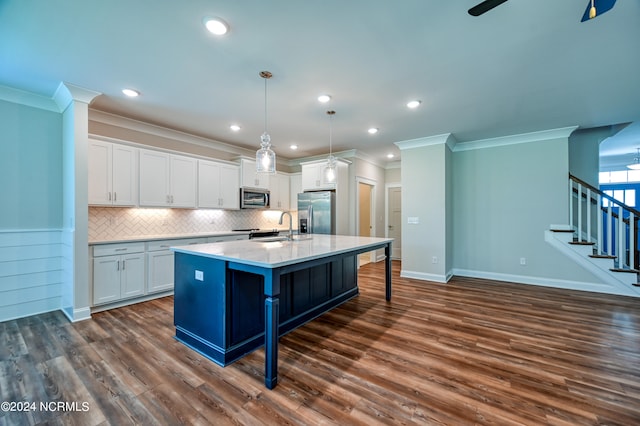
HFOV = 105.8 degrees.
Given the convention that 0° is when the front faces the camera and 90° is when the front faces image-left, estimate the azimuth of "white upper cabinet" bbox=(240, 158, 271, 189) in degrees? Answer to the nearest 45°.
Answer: approximately 315°

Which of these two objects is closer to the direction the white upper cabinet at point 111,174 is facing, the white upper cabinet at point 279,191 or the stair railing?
the stair railing

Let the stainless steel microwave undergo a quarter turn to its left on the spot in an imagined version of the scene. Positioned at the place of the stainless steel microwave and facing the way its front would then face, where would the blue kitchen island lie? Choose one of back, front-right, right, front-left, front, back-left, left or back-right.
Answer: back-right

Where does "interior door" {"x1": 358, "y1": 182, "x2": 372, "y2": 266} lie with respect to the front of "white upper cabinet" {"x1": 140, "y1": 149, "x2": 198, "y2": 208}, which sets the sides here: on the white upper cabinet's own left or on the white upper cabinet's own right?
on the white upper cabinet's own left

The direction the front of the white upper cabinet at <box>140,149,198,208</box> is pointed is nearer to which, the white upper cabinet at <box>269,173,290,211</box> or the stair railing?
the stair railing

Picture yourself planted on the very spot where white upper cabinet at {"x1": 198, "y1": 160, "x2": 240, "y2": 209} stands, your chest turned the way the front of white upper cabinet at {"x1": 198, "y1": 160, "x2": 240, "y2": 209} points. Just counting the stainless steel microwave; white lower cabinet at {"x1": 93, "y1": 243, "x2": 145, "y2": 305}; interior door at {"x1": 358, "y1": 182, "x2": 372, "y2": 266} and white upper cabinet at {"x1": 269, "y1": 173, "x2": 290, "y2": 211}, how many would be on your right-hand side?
1

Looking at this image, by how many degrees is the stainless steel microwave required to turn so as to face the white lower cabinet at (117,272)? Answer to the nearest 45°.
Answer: approximately 90° to its right

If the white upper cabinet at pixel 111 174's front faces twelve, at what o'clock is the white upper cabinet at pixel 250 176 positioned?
the white upper cabinet at pixel 250 176 is roughly at 10 o'clock from the white upper cabinet at pixel 111 174.

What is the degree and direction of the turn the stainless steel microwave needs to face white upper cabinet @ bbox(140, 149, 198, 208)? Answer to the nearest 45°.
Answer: approximately 90° to its right

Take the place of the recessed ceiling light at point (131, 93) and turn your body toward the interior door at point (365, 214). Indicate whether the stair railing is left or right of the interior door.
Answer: right

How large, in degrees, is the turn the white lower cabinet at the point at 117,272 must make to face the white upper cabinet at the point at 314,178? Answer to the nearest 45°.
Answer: approximately 45° to its left

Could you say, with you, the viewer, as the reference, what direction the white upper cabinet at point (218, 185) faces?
facing the viewer and to the right of the viewer

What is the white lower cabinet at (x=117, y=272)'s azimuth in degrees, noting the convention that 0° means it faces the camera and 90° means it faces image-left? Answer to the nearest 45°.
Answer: approximately 315°
